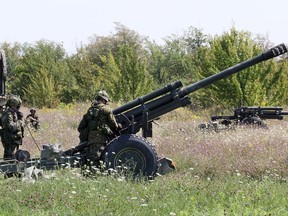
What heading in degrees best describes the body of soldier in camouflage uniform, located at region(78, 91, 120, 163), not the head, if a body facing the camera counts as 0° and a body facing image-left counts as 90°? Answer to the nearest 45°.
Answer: approximately 225°

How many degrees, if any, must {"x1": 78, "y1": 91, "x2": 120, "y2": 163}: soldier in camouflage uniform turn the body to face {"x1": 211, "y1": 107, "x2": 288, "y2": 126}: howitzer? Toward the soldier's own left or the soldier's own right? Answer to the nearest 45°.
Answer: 0° — they already face it

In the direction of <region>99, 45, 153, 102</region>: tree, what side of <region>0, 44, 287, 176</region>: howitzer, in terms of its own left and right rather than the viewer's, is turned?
left

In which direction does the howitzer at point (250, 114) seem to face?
to the viewer's right

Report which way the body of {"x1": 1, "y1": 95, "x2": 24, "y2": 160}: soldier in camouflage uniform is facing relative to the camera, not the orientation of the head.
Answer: to the viewer's right

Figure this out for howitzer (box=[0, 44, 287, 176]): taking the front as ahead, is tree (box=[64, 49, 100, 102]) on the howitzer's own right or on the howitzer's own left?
on the howitzer's own left

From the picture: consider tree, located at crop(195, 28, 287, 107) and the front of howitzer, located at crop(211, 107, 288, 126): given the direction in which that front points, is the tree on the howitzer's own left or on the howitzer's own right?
on the howitzer's own left

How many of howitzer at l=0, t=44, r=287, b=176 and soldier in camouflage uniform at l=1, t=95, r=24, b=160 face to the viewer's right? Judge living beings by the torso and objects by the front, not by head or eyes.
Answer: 2

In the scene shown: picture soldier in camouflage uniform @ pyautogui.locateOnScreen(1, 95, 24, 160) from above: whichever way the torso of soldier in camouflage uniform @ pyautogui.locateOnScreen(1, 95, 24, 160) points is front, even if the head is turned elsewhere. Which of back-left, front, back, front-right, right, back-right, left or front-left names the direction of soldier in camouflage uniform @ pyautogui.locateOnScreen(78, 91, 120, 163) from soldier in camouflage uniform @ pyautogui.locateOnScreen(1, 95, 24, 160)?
front-right

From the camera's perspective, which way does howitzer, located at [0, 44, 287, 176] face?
to the viewer's right

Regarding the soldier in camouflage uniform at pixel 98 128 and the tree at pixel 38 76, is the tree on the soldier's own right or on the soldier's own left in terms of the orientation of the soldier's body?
on the soldier's own left
